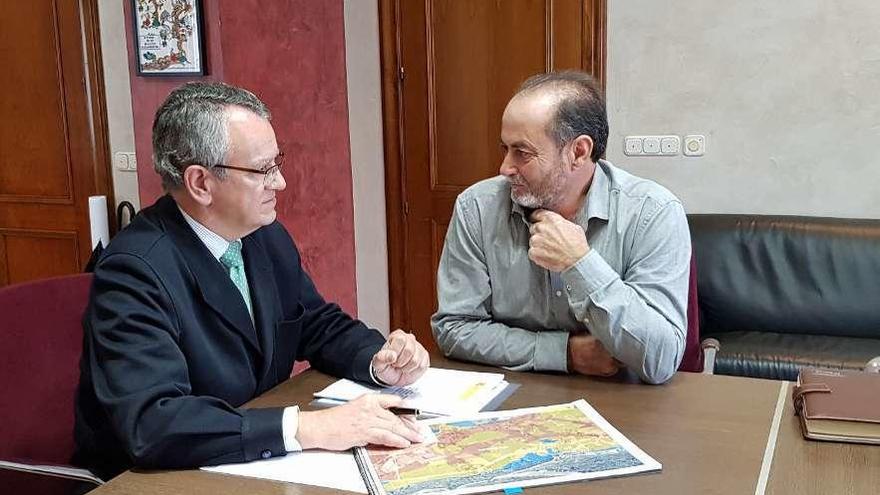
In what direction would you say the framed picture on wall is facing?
toward the camera

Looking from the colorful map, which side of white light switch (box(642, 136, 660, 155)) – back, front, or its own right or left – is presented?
front

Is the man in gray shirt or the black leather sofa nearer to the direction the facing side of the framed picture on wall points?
the man in gray shirt

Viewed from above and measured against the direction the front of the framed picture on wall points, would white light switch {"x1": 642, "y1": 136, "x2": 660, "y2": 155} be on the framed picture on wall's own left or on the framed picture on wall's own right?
on the framed picture on wall's own left

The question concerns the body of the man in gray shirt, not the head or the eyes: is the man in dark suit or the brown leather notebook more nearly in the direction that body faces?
the man in dark suit

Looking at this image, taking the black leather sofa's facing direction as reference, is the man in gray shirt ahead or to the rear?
ahead

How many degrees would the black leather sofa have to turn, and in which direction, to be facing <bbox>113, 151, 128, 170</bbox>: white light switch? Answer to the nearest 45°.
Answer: approximately 90° to its right

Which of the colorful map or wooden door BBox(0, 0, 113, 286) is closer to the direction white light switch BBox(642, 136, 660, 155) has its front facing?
the colorful map

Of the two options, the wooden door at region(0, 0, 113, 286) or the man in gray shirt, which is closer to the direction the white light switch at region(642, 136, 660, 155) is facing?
the man in gray shirt

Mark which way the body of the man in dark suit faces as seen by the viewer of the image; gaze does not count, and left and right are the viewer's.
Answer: facing the viewer and to the right of the viewer

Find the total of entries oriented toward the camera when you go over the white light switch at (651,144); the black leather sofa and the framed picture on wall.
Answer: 3

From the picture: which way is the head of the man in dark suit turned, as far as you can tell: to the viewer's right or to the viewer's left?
to the viewer's right

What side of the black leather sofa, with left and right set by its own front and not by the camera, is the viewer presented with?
front

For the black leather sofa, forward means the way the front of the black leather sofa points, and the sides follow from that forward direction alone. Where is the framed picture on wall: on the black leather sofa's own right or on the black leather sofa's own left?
on the black leather sofa's own right

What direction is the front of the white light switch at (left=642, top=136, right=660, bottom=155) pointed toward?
toward the camera

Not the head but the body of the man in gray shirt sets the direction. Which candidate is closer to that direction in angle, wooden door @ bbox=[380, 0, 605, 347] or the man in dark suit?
the man in dark suit

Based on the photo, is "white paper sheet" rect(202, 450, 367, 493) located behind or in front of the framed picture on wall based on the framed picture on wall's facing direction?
in front

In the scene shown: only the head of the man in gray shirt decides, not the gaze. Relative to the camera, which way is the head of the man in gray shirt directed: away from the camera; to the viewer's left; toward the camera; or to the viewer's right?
to the viewer's left
